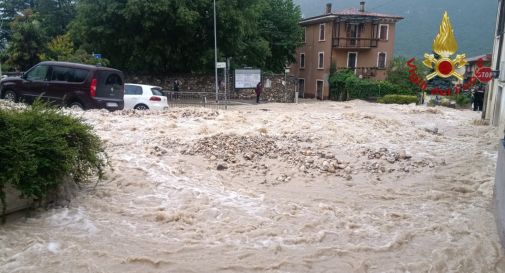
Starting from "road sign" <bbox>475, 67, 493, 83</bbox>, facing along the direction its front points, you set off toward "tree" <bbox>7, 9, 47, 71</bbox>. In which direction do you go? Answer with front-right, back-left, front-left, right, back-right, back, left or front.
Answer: right

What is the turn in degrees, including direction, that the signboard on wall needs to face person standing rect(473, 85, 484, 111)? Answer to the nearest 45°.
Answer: approximately 90° to its left

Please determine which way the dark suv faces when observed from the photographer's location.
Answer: facing away from the viewer and to the left of the viewer

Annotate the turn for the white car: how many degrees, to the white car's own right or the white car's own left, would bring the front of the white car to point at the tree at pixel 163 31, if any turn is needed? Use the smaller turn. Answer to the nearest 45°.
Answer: approximately 45° to the white car's own right

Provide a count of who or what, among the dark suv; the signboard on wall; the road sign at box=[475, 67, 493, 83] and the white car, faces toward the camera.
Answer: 2

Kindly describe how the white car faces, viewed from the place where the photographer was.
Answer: facing away from the viewer and to the left of the viewer

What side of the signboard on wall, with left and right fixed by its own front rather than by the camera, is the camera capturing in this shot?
front

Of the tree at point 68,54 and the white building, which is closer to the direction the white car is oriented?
the tree

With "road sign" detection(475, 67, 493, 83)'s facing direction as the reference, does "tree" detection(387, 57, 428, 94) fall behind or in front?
behind

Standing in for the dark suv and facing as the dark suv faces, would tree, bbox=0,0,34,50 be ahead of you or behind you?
ahead

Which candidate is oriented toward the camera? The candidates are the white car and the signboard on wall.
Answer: the signboard on wall

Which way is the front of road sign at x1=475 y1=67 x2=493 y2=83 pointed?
toward the camera

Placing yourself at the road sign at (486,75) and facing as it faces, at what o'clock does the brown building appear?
The brown building is roughly at 5 o'clock from the road sign.

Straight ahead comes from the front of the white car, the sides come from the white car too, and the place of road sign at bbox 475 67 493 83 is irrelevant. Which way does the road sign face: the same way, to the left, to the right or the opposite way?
to the left

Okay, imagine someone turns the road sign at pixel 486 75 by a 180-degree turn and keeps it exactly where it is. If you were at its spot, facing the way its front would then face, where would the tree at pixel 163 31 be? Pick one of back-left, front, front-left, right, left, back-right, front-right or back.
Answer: left

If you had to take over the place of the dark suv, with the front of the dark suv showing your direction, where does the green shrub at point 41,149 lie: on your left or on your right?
on your left

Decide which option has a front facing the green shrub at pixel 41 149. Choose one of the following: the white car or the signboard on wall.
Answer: the signboard on wall

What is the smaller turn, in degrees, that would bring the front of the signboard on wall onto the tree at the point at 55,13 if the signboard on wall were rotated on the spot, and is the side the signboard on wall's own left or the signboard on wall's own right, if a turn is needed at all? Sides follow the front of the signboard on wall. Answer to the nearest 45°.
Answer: approximately 135° to the signboard on wall's own right
